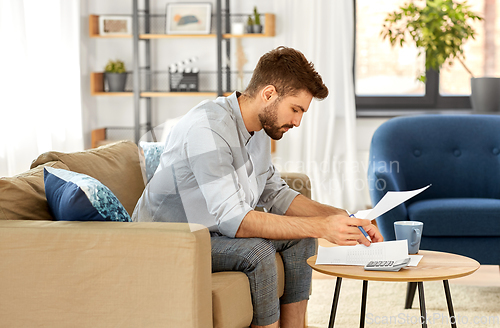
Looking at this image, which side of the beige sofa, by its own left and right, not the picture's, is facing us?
right

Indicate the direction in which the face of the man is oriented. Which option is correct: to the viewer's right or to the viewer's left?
to the viewer's right

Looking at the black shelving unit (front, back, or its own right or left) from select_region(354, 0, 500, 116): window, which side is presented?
left

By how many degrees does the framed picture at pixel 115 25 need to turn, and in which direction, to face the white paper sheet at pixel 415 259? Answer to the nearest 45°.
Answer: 0° — it already faces it

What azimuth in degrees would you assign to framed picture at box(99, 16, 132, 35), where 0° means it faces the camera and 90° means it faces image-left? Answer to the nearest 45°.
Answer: approximately 0°

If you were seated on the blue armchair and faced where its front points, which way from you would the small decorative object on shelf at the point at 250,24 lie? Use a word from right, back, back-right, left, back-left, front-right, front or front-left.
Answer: back-right
